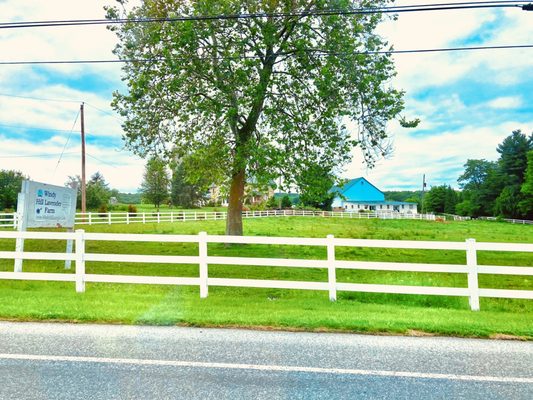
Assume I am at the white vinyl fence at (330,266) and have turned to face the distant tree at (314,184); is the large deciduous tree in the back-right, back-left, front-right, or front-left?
front-left

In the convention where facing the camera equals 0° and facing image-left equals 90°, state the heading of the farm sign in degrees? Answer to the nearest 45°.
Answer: approximately 315°

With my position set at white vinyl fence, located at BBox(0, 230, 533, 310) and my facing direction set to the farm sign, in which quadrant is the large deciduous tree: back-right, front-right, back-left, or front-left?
front-right

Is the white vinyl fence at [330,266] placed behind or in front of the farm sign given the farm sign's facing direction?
in front

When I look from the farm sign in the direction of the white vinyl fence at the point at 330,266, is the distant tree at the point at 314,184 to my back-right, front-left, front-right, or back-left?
back-left

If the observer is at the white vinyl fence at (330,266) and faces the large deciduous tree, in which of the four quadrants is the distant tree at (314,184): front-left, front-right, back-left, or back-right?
front-right
